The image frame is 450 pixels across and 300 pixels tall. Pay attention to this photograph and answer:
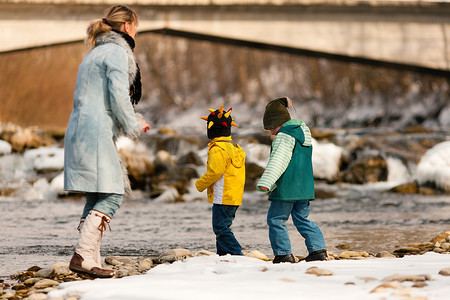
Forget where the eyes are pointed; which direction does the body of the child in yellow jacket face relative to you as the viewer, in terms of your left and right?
facing away from the viewer and to the left of the viewer

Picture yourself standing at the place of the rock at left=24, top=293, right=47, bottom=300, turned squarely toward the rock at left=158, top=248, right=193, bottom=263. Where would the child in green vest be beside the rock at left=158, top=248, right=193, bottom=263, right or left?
right

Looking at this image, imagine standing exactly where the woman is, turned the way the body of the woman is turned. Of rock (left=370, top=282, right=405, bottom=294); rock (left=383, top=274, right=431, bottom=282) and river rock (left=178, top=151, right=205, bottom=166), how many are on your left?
1

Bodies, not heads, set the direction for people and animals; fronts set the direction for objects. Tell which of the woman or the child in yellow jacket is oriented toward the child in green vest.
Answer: the woman

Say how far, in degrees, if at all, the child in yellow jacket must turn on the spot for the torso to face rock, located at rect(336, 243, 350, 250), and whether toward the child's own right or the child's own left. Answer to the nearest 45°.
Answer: approximately 90° to the child's own right

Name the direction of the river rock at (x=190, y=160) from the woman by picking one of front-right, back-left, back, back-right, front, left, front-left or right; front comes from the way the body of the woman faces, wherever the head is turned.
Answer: left

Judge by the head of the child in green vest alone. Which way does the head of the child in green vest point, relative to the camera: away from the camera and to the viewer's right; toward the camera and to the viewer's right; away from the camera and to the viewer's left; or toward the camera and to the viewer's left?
away from the camera and to the viewer's left

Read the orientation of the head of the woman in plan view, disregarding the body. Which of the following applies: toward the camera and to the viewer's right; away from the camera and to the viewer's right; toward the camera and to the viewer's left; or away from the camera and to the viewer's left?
away from the camera and to the viewer's right

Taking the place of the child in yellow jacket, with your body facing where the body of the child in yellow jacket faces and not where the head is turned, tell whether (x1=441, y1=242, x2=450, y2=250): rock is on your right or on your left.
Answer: on your right

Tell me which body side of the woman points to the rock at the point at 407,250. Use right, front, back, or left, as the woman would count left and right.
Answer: front

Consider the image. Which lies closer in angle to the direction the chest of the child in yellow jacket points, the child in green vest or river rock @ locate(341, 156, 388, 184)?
the river rock

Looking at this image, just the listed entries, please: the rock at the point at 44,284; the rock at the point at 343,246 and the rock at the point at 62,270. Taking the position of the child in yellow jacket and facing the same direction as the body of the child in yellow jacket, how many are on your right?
1
